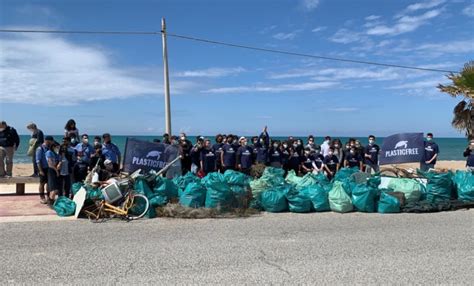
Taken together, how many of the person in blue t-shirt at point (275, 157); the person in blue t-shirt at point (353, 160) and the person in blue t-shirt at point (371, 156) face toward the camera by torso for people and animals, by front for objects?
3

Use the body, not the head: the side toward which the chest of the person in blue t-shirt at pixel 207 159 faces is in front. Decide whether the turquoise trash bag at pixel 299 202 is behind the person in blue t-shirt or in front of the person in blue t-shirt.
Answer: in front

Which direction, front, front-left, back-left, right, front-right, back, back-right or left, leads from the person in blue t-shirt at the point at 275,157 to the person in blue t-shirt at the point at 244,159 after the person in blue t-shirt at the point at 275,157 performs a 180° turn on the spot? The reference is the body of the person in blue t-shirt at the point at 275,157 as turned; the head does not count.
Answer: back-left

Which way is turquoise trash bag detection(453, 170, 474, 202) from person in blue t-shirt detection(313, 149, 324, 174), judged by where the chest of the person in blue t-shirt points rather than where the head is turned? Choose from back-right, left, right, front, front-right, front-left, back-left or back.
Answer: front-left

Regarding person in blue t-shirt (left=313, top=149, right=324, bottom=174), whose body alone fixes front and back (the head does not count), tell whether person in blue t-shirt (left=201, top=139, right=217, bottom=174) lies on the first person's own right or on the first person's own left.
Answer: on the first person's own right

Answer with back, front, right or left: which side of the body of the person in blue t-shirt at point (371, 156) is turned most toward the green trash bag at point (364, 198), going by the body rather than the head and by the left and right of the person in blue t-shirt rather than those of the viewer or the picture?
front

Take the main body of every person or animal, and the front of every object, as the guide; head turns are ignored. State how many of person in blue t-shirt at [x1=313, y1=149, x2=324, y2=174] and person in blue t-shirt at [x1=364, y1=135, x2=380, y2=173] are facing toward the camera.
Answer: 2

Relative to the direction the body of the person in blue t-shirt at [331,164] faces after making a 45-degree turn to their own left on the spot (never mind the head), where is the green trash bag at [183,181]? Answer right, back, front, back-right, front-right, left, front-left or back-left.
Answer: right

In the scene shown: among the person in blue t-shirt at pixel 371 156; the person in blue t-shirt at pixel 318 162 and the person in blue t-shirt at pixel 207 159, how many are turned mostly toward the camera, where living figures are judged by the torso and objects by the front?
3
